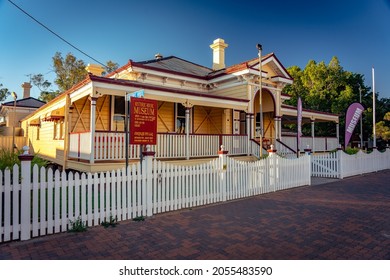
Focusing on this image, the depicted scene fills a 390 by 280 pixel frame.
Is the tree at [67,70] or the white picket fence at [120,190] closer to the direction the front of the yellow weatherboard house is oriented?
the white picket fence

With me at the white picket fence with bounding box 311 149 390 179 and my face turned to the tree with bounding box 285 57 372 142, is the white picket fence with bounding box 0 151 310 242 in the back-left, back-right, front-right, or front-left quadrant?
back-left

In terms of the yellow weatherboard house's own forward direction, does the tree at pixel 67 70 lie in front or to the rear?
to the rear

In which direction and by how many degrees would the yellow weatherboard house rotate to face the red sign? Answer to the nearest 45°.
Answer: approximately 45° to its right

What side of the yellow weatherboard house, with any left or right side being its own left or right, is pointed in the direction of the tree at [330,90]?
left

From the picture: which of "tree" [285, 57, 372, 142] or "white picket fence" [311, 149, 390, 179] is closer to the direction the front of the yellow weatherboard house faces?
the white picket fence

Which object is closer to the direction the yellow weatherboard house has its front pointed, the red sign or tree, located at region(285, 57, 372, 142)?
the red sign
